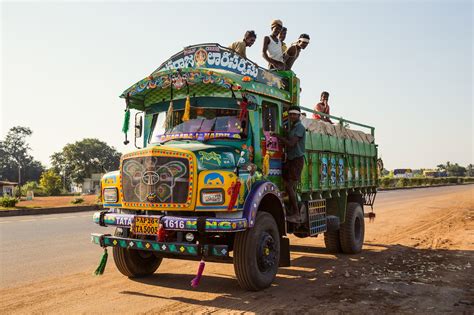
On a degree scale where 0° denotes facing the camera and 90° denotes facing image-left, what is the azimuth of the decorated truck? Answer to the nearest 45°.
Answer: approximately 45°
